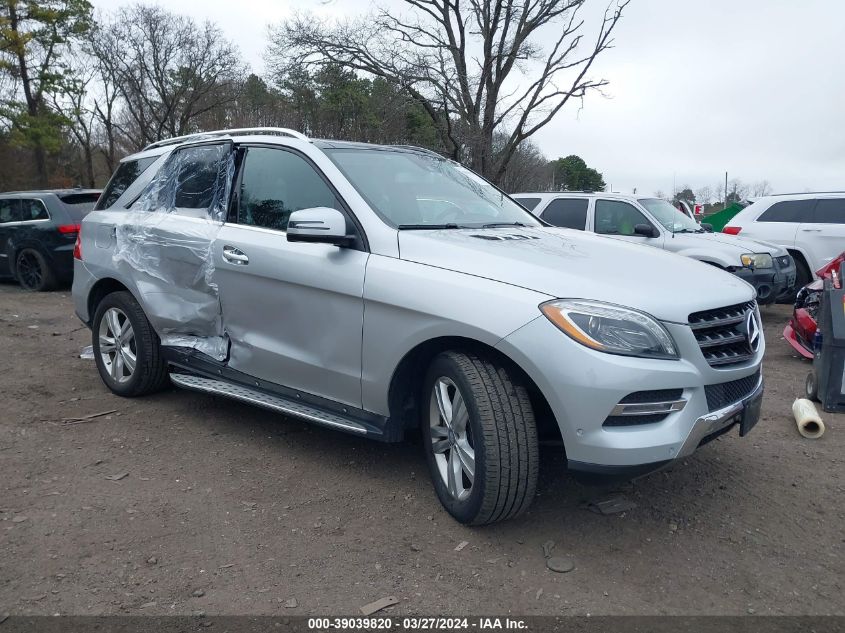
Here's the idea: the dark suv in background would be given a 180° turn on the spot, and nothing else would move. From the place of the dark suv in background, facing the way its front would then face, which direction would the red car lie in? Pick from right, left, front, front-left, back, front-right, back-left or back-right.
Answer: front

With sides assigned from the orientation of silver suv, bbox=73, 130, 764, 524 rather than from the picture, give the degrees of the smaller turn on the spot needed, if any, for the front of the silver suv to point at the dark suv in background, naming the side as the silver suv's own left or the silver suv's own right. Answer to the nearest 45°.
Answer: approximately 180°

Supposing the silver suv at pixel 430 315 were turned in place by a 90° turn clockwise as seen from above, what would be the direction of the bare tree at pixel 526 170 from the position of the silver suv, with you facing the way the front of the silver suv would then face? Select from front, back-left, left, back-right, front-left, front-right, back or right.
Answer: back-right

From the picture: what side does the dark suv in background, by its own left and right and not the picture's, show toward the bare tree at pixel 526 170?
right

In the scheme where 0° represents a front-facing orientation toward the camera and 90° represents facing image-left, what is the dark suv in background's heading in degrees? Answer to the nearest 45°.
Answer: approximately 135°

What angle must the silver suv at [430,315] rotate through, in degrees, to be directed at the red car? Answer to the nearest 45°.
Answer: approximately 90° to its left

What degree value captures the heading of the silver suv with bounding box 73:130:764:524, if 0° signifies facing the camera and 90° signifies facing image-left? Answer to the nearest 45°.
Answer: approximately 315°

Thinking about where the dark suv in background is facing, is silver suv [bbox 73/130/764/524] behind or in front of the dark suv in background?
behind

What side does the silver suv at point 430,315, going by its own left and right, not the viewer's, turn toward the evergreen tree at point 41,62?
back

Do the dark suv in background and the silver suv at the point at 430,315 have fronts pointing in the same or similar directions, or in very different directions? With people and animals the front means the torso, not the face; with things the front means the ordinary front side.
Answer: very different directions

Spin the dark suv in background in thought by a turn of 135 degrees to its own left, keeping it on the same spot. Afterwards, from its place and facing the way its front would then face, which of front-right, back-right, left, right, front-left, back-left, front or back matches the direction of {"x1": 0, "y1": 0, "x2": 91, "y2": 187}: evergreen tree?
back
